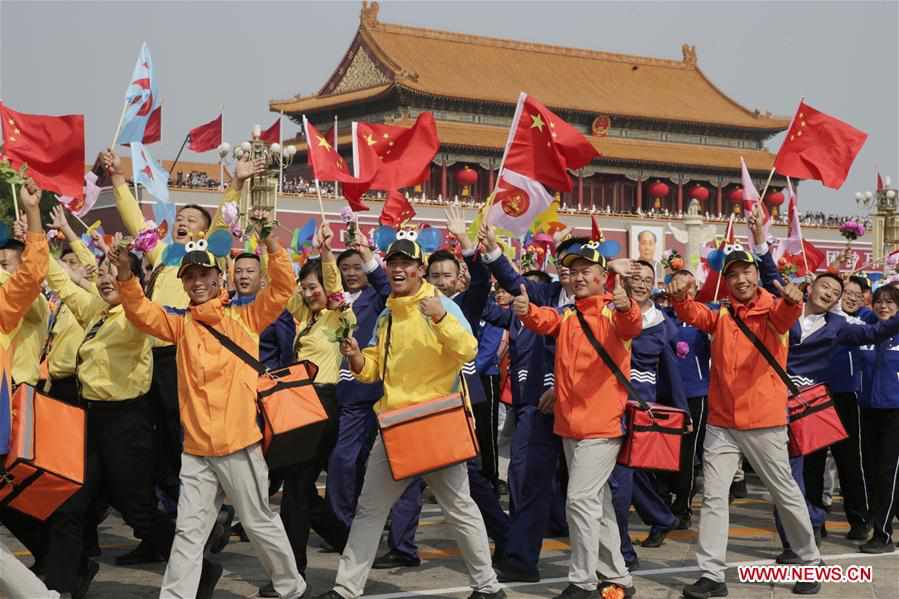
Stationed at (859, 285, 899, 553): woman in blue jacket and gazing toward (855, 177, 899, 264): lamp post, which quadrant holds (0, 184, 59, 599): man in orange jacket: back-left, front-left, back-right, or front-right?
back-left

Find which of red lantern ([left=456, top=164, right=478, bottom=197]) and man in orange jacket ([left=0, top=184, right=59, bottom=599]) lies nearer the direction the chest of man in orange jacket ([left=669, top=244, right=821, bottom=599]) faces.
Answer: the man in orange jacket ([left=0, top=184, right=59, bottom=599])

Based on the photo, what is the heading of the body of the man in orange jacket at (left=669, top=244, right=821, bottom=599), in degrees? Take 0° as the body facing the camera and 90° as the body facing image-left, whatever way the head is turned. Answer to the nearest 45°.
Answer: approximately 0°

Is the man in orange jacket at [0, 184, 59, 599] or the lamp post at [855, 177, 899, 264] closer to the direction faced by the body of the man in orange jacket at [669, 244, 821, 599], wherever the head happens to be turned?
the man in orange jacket at [0, 184, 59, 599]

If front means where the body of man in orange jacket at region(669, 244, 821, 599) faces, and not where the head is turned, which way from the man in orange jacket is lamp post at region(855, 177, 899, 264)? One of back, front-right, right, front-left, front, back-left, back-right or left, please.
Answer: back

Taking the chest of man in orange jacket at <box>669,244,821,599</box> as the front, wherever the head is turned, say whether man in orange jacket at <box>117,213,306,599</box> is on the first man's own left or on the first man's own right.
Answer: on the first man's own right

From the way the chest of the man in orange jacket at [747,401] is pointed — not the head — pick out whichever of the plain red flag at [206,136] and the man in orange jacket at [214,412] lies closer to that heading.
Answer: the man in orange jacket

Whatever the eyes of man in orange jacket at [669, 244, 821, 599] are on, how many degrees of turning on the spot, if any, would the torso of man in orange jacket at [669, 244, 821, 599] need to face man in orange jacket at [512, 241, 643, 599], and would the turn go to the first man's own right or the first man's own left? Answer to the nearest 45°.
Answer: approximately 45° to the first man's own right

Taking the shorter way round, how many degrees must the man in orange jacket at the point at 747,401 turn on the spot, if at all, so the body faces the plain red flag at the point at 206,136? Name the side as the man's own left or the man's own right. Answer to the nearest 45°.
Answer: approximately 135° to the man's own right

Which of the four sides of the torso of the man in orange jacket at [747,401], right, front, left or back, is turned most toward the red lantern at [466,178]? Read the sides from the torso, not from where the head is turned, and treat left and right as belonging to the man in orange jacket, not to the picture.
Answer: back

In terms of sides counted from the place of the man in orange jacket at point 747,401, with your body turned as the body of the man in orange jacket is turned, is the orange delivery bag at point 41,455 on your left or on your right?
on your right

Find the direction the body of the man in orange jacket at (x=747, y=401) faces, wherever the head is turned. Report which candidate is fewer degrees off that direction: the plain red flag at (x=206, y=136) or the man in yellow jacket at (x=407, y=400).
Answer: the man in yellow jacket

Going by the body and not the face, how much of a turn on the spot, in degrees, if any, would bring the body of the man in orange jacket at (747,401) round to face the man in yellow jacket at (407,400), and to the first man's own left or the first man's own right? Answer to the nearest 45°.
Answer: approximately 45° to the first man's own right
